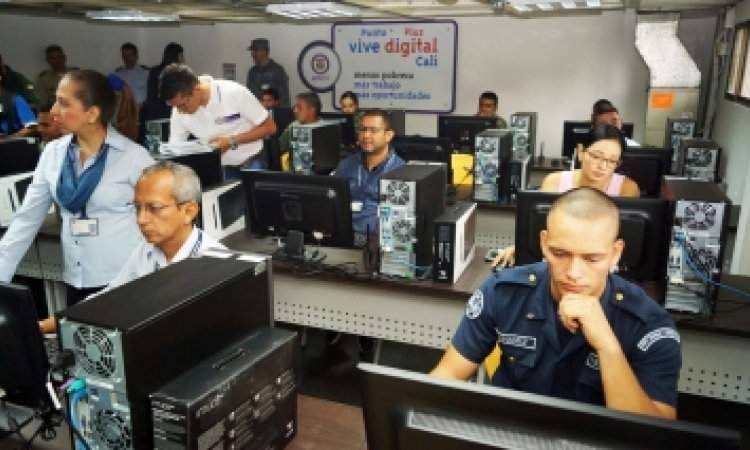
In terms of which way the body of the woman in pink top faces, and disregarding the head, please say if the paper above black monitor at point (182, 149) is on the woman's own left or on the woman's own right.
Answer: on the woman's own right

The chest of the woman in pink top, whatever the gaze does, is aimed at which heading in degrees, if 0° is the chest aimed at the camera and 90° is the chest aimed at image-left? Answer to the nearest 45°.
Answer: approximately 0°

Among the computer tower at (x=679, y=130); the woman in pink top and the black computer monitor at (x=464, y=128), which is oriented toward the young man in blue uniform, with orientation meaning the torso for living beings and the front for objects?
the woman in pink top

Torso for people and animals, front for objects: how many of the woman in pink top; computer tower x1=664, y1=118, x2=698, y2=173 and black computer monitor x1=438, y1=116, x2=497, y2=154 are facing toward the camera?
1

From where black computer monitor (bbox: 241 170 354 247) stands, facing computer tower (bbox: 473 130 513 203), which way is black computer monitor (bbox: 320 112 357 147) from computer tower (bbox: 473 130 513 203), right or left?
left

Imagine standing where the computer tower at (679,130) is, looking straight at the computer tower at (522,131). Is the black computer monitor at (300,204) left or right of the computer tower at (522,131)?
left

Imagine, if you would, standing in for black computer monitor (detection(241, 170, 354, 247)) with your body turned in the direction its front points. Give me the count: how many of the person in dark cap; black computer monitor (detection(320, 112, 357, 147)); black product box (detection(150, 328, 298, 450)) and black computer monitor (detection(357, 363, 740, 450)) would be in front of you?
2

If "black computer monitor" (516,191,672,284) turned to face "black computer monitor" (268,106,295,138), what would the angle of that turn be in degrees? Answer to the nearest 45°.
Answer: approximately 45° to its left

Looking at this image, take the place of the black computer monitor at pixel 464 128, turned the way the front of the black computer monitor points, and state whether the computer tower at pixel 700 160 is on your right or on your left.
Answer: on your right

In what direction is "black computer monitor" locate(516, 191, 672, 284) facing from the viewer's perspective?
away from the camera
